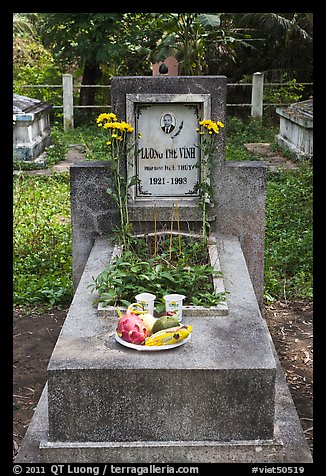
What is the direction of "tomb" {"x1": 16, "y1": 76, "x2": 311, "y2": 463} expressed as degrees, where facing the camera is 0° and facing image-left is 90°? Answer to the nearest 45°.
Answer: approximately 0°

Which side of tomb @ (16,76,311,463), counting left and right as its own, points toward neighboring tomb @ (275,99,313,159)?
back

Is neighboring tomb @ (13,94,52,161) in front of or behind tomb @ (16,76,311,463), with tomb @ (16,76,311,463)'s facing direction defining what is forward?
behind
